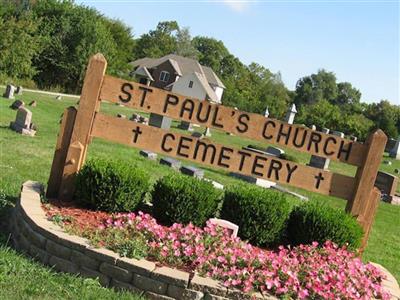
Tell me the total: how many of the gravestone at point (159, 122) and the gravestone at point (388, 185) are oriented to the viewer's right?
0

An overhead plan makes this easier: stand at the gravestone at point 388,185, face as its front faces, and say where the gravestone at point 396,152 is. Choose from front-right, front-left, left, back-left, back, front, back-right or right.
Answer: back-right

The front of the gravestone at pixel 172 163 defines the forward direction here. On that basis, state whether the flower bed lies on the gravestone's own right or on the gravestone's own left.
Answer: on the gravestone's own left

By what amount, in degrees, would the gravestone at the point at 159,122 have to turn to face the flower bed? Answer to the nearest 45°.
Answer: approximately 45° to its left

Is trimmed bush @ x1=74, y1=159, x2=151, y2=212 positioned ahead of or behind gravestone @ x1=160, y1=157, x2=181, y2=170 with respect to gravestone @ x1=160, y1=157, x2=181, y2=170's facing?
ahead

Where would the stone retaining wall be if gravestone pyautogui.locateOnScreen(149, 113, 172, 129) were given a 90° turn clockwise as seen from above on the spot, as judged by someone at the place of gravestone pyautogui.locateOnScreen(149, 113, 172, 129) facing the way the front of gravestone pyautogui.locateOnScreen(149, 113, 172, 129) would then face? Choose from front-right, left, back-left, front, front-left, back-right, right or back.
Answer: back-left

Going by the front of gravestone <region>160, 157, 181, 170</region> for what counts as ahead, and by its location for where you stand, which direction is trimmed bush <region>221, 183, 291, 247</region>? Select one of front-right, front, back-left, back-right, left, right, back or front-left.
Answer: front-left

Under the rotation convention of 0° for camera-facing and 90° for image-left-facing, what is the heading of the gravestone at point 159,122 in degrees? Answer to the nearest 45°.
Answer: approximately 45°

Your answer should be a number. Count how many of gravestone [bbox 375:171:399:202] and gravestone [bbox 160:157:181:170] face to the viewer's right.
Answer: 0

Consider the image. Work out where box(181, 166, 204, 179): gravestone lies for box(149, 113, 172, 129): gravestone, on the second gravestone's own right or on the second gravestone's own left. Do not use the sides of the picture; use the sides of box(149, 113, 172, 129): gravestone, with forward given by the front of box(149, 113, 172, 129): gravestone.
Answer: on the second gravestone's own left

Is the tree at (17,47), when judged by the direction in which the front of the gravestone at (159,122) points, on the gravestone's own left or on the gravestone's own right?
on the gravestone's own right

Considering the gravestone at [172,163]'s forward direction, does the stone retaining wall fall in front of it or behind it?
in front
